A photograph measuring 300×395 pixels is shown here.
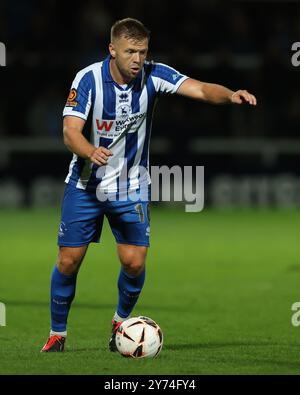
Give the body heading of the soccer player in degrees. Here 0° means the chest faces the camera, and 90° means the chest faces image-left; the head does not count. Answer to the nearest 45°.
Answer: approximately 315°
